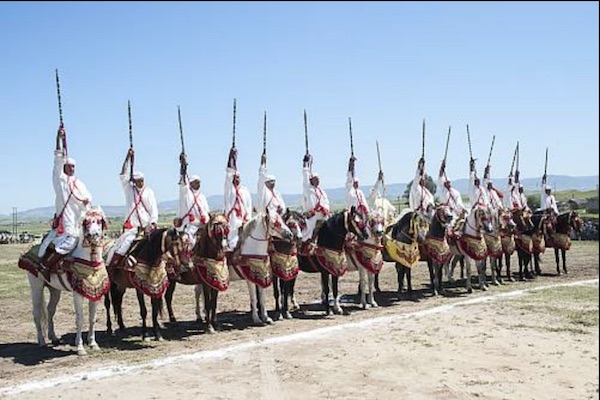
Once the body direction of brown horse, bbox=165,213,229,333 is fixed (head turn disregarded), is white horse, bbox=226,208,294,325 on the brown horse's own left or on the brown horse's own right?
on the brown horse's own left

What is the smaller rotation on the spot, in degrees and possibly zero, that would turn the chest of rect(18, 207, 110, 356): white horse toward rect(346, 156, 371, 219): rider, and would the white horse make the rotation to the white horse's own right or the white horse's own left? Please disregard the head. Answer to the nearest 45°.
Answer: approximately 90° to the white horse's own left

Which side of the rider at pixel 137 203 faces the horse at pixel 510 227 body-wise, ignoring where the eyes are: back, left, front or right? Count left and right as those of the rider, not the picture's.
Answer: left

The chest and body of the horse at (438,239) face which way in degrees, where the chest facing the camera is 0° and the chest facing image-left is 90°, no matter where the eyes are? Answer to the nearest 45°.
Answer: approximately 0°

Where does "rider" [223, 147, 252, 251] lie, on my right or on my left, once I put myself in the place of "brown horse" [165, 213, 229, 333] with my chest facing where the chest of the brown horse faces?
on my left

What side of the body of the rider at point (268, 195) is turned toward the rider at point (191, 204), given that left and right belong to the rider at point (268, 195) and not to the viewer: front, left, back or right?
right

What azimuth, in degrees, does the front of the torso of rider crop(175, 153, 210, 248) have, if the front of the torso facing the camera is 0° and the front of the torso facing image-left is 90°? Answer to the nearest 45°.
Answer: approximately 315°
